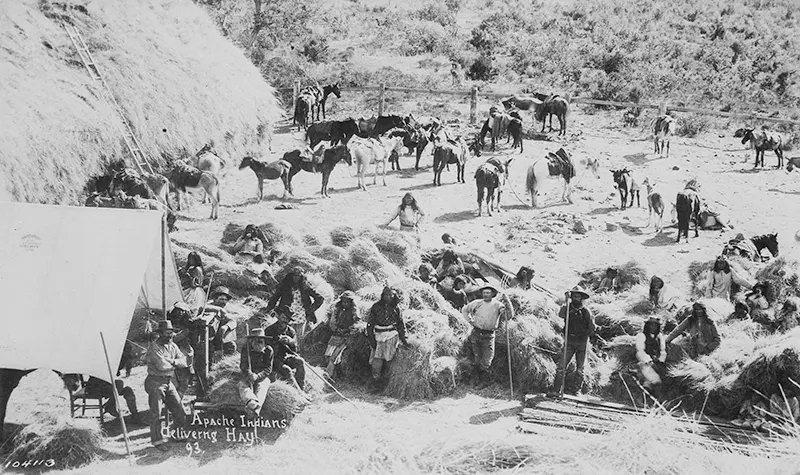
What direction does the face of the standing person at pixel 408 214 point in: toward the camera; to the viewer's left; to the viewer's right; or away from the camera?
toward the camera

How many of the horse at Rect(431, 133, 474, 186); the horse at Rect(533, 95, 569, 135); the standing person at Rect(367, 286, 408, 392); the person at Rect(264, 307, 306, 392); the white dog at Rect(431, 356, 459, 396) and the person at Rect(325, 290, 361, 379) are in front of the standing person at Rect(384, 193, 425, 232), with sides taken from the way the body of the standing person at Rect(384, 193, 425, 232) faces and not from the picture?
4

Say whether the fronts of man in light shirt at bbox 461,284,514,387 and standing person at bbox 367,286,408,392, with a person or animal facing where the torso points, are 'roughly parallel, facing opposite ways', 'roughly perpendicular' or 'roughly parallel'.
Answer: roughly parallel

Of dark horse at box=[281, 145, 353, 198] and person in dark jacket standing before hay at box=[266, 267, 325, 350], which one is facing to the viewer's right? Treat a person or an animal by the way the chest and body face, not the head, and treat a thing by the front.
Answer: the dark horse

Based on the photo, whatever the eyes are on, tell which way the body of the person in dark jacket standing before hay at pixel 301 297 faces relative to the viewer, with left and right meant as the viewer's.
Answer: facing the viewer

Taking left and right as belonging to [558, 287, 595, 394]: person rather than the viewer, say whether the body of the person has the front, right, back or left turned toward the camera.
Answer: front

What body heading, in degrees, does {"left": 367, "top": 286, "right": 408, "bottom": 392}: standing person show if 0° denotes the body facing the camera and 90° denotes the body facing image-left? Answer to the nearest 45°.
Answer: approximately 0°

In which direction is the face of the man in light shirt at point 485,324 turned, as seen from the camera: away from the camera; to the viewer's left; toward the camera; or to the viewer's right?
toward the camera

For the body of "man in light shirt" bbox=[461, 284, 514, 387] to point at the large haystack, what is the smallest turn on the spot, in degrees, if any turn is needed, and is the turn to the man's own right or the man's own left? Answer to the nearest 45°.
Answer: approximately 135° to the man's own right

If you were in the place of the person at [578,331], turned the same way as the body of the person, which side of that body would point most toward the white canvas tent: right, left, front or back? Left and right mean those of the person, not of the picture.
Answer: right

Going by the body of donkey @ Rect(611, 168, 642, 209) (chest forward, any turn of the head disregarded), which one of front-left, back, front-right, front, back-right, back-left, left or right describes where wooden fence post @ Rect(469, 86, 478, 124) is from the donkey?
right

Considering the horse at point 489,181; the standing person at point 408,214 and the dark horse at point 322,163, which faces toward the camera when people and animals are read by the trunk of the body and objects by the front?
the standing person

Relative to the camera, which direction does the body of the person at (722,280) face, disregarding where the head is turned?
toward the camera
